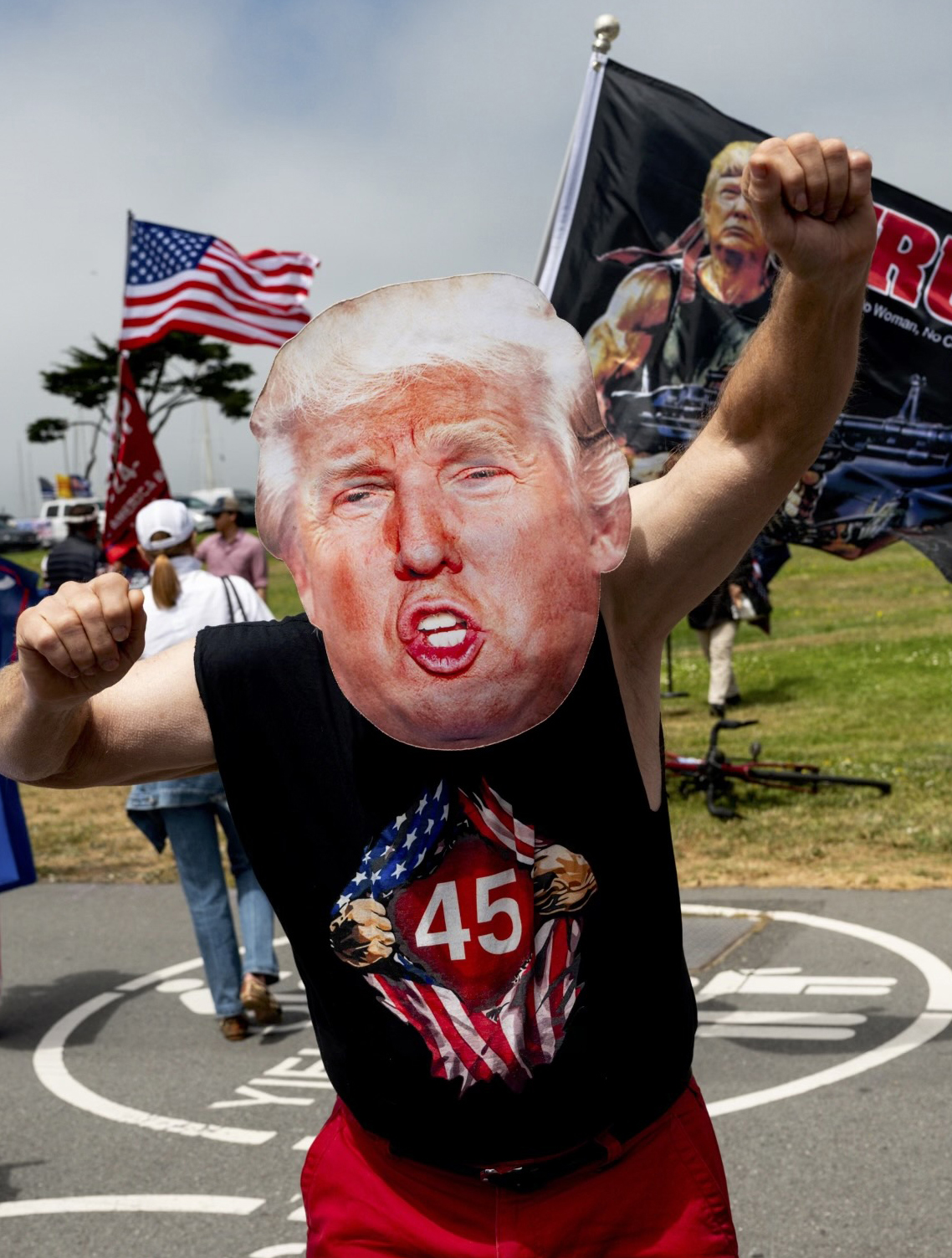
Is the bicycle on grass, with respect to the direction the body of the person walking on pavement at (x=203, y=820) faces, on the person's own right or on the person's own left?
on the person's own right

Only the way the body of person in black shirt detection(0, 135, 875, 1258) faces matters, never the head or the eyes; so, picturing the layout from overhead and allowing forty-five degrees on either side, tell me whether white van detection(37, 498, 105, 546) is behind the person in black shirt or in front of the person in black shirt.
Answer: behind

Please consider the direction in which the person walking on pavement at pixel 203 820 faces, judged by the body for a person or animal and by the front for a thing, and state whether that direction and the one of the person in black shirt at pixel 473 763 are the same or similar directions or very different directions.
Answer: very different directions

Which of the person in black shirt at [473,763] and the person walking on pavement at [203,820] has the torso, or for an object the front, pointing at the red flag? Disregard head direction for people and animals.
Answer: the person walking on pavement

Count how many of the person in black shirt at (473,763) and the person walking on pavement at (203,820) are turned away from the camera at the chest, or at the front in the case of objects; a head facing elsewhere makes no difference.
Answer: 1

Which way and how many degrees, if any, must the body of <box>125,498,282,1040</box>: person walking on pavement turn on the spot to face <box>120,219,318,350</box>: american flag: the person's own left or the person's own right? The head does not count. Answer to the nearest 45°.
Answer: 0° — they already face it

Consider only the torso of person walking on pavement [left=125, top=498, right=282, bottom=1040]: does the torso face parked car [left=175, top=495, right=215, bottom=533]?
yes

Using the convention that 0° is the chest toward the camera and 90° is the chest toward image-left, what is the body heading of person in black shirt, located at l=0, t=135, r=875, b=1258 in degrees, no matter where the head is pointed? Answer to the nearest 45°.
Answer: approximately 0°

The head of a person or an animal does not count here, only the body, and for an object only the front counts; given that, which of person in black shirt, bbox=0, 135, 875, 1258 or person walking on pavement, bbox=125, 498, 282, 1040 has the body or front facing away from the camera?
the person walking on pavement

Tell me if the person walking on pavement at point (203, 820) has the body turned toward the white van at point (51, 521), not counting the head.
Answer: yes

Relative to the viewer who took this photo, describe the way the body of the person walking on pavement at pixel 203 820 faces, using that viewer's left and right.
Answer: facing away from the viewer

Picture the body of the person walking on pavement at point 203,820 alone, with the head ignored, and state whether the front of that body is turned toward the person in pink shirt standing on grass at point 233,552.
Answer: yes
